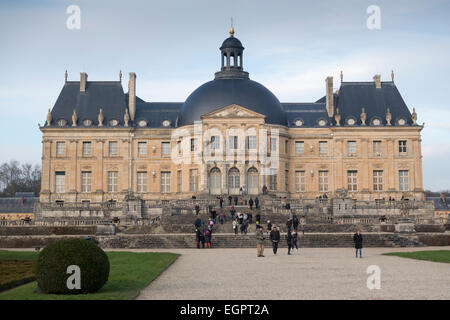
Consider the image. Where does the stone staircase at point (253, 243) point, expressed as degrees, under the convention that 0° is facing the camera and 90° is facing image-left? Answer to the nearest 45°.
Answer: approximately 0°

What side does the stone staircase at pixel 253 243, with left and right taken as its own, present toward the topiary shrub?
front

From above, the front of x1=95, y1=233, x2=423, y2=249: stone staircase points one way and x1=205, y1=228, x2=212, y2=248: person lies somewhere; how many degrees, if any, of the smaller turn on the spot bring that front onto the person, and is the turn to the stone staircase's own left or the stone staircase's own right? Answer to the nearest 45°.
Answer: approximately 90° to the stone staircase's own right
